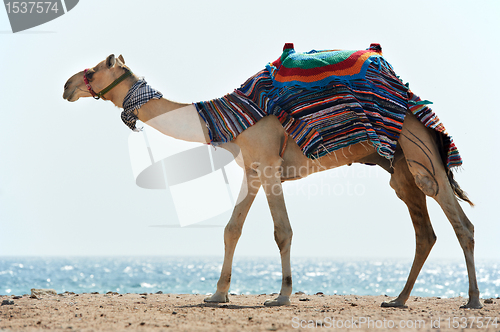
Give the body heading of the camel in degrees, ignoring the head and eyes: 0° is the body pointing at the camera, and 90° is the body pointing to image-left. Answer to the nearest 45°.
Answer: approximately 90°
